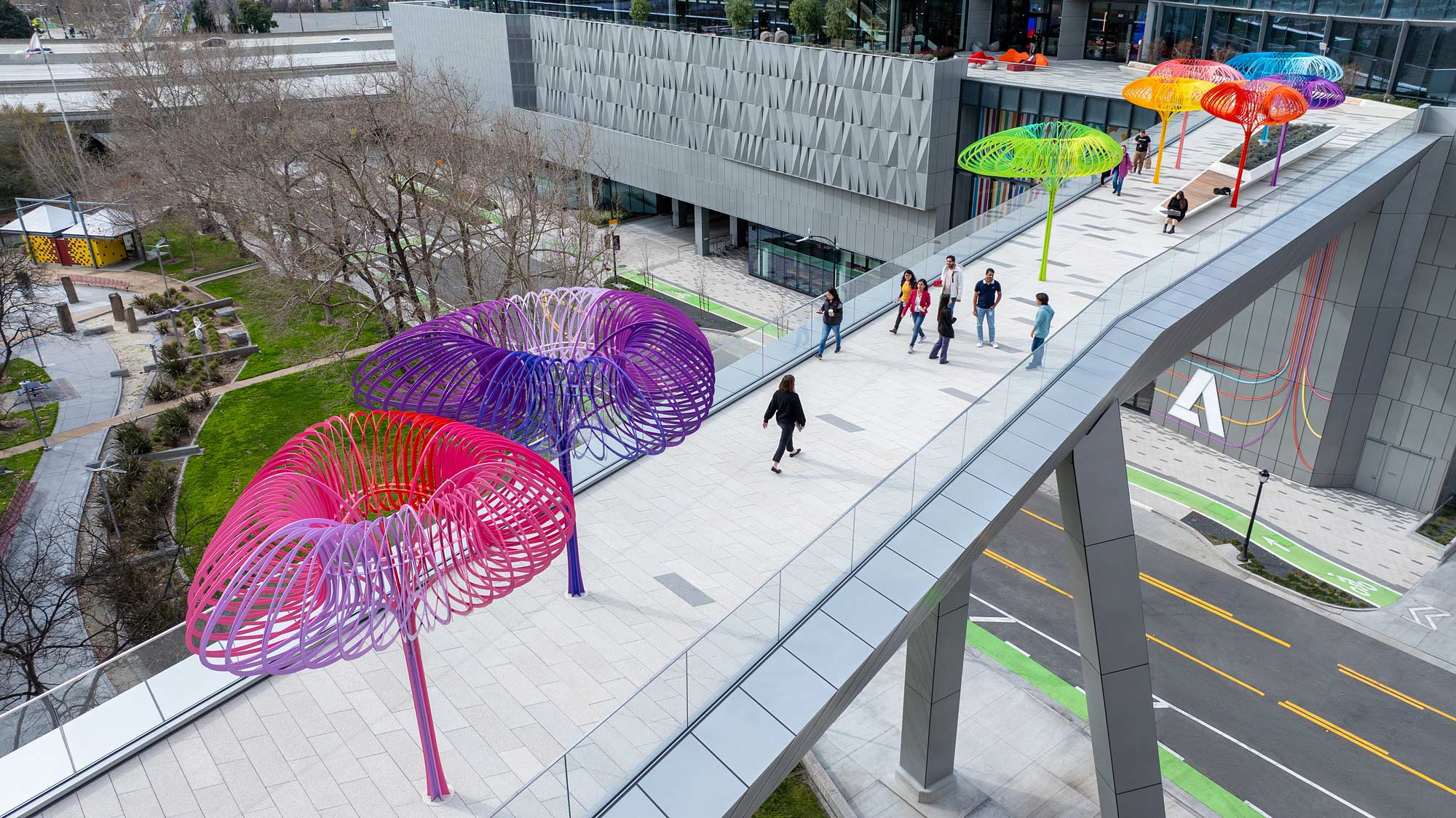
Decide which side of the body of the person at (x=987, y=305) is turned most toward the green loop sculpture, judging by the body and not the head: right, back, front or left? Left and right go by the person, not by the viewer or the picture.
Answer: back

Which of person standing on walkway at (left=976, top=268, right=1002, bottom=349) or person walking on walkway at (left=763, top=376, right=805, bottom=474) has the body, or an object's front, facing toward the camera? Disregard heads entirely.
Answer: person standing on walkway at (left=976, top=268, right=1002, bottom=349)

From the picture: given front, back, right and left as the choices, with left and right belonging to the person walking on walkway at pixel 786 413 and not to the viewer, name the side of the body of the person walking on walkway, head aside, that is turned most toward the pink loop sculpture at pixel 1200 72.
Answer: front

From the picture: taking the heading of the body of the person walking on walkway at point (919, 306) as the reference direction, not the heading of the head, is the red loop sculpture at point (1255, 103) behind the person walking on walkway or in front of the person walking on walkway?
behind

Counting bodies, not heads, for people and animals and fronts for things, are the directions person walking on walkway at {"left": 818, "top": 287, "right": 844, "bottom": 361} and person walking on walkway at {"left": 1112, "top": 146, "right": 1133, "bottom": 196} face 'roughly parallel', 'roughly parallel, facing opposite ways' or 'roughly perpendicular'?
roughly parallel

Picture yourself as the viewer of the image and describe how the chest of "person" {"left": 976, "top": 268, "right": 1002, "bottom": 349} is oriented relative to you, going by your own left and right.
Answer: facing the viewer

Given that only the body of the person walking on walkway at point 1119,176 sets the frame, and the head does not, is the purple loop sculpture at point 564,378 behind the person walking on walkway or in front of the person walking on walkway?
in front

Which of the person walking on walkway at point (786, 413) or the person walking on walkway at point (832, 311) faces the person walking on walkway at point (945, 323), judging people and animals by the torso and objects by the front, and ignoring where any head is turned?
the person walking on walkway at point (786, 413)

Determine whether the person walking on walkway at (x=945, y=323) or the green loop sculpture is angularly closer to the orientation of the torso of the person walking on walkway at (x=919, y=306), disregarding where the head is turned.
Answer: the person walking on walkway

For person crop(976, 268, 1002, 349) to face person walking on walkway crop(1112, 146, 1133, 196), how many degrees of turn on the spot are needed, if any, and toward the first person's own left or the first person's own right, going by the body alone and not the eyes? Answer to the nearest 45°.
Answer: approximately 180°

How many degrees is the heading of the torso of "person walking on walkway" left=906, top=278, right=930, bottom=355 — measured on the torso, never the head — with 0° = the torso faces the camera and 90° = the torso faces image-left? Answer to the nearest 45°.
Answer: approximately 45°

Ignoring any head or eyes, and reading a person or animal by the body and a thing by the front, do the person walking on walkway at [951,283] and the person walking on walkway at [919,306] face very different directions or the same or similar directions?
same or similar directions

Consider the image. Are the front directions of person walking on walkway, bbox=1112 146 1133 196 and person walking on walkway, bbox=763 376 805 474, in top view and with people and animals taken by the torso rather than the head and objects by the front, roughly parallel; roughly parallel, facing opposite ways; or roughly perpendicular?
roughly parallel, facing opposite ways

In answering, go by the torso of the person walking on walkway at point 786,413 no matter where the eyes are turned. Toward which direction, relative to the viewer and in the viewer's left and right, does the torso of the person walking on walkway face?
facing away from the viewer and to the right of the viewer

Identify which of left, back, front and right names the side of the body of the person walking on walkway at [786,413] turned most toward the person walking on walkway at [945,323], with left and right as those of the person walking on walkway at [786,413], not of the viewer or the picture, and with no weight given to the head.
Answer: front

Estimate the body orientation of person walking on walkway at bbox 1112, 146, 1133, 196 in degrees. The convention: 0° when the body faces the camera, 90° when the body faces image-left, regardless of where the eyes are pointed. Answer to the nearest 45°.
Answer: approximately 45°
